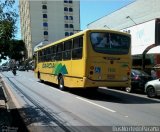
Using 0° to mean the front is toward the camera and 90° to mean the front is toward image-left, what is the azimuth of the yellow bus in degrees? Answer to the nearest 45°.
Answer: approximately 135°

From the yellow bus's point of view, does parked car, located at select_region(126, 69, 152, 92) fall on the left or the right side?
on its right

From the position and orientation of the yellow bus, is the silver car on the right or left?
on its right

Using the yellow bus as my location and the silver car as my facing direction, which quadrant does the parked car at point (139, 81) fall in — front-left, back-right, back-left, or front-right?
front-left
